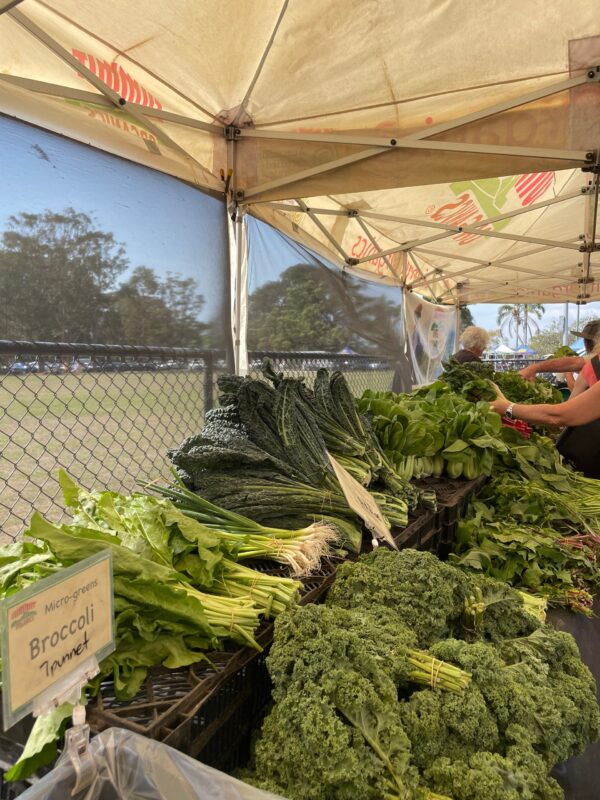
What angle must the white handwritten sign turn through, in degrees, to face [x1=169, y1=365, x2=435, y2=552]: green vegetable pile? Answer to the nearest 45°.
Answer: approximately 90° to its left

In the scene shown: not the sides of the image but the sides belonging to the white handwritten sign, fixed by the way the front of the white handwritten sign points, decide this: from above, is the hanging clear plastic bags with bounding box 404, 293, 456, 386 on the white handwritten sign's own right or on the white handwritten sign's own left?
on the white handwritten sign's own left

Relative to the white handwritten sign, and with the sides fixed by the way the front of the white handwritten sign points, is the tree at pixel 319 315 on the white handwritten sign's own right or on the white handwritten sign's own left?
on the white handwritten sign's own left

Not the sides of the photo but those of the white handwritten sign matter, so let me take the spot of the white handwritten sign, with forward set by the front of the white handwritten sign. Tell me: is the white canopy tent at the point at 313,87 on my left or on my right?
on my left

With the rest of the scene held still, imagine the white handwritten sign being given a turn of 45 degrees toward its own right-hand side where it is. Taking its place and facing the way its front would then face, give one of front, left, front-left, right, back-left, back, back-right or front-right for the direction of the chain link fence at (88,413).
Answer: back

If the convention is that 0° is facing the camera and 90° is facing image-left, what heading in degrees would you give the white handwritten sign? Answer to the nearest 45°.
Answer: approximately 315°
